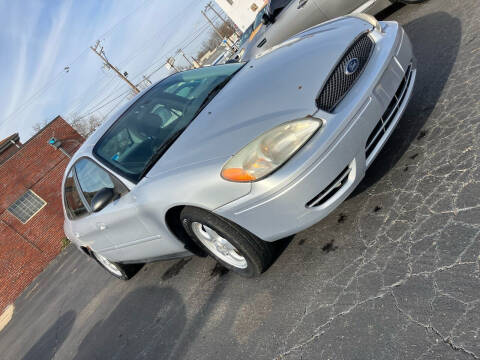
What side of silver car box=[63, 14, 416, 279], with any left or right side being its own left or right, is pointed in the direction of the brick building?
back

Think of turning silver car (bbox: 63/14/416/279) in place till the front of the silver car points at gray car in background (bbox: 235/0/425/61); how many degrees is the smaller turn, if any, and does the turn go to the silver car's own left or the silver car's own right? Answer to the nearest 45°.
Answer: approximately 90° to the silver car's own left

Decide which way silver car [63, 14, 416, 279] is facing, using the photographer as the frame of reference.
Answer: facing the viewer and to the right of the viewer
